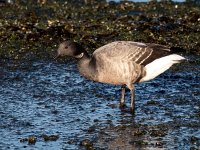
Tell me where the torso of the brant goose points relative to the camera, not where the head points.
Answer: to the viewer's left
